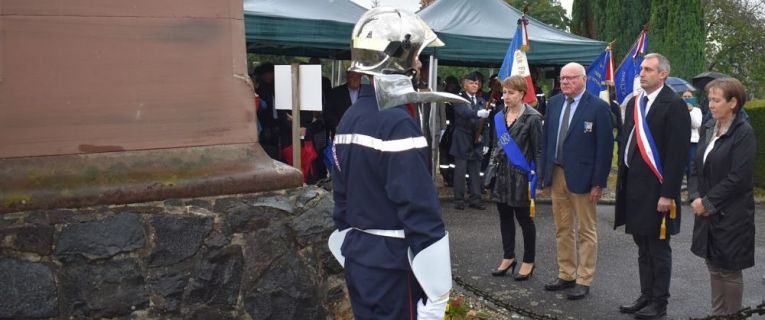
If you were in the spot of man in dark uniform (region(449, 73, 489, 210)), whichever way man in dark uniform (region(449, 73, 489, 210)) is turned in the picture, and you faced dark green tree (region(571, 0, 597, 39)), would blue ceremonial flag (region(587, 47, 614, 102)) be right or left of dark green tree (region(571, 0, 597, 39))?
right

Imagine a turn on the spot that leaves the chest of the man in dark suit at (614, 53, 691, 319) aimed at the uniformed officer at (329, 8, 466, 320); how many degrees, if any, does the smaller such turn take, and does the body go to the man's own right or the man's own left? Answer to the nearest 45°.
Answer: approximately 45° to the man's own left

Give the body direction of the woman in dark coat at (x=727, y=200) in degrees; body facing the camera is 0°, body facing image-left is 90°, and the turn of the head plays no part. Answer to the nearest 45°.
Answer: approximately 45°

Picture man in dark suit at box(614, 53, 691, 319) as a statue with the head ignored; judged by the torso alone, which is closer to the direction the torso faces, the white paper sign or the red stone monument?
the red stone monument

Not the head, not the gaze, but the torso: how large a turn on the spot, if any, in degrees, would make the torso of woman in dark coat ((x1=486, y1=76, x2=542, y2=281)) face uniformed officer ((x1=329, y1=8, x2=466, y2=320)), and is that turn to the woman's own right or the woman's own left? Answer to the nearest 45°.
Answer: approximately 45° to the woman's own left

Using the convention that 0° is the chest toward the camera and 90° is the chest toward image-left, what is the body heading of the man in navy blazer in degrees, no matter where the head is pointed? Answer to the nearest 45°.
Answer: approximately 45°

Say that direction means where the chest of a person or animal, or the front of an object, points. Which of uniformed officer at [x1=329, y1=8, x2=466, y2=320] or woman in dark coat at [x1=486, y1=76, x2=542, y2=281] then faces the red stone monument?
the woman in dark coat

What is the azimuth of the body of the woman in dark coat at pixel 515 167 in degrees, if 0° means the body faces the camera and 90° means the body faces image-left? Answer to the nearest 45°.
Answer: approximately 45°

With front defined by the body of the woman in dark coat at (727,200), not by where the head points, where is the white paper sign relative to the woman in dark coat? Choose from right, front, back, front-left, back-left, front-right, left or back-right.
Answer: front-right

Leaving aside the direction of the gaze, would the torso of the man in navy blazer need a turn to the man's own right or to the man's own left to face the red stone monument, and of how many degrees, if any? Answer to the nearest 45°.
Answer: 0° — they already face it

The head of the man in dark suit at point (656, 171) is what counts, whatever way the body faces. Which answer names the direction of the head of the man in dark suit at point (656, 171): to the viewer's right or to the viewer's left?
to the viewer's left

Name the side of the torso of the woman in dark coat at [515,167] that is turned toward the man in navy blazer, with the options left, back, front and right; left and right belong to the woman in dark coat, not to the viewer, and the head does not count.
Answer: left
